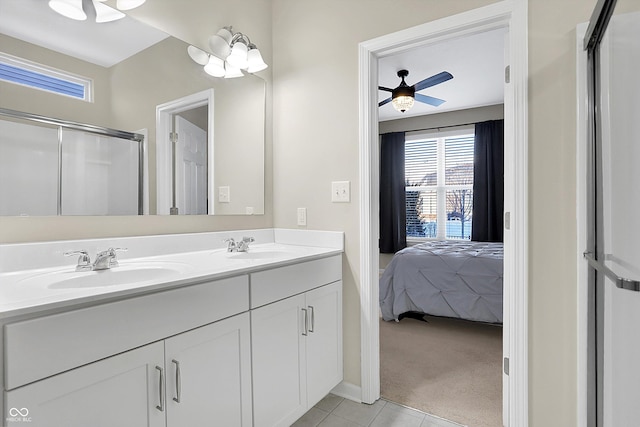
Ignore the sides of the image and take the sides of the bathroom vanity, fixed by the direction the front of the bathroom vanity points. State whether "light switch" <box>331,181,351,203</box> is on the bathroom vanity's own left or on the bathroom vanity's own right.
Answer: on the bathroom vanity's own left

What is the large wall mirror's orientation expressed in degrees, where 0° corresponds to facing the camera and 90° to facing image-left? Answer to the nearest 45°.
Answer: approximately 315°

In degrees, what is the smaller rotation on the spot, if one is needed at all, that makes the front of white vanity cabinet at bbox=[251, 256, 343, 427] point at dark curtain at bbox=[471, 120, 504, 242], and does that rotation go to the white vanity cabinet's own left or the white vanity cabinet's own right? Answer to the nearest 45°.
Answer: approximately 90° to the white vanity cabinet's own left

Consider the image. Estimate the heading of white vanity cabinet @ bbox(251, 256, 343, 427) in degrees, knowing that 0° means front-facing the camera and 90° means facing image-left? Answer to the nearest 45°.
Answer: approximately 315°

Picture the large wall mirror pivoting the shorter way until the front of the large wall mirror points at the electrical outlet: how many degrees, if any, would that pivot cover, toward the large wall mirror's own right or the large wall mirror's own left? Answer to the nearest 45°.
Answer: approximately 45° to the large wall mirror's own left

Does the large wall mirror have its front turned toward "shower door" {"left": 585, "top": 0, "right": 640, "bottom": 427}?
yes

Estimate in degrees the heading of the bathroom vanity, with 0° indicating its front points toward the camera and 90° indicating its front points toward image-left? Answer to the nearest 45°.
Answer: approximately 315°
